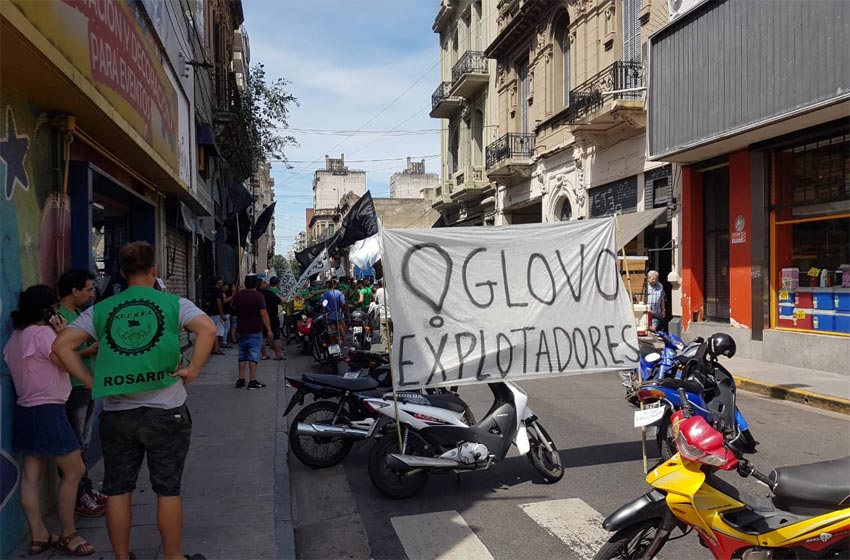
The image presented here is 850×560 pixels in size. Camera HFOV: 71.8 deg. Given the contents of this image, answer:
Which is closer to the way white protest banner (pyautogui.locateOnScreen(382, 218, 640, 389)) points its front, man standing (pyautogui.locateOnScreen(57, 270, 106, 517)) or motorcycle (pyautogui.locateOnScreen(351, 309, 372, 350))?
the man standing

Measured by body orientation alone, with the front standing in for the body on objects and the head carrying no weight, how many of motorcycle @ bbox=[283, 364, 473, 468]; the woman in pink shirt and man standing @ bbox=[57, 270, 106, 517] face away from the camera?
0

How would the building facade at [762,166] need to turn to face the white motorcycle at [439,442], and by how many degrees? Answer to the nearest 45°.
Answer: approximately 45° to its left

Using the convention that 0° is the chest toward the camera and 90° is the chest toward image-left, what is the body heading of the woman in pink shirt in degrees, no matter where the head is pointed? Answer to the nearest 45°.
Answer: approximately 270°

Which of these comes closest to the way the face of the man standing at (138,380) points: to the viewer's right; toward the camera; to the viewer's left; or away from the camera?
away from the camera

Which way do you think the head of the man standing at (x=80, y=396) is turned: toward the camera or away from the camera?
toward the camera

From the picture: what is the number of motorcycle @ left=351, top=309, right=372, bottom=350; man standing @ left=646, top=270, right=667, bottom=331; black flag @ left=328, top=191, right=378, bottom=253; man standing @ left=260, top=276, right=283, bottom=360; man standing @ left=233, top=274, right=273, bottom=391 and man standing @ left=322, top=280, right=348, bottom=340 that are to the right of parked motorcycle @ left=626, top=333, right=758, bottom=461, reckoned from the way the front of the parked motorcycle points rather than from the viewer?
0

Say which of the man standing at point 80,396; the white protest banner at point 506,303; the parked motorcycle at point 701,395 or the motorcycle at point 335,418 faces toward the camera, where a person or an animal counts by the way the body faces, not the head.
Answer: the white protest banner

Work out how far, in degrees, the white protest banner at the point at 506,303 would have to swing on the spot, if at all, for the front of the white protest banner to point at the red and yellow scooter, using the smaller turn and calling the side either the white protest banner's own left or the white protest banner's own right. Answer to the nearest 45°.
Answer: approximately 45° to the white protest banner's own left

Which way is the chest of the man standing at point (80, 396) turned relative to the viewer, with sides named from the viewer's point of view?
facing to the right of the viewer

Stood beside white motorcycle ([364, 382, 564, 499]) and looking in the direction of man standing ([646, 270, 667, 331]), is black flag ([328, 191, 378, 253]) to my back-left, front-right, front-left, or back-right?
front-left

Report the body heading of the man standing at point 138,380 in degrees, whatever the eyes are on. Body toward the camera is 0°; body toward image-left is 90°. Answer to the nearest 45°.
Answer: approximately 180°

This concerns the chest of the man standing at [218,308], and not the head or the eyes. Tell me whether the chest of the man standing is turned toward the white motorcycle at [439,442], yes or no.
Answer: no

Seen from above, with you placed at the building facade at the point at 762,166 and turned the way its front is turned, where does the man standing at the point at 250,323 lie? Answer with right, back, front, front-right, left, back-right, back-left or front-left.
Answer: front

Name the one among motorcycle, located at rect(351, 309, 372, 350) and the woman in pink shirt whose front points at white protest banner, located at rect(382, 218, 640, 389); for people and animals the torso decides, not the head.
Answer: the woman in pink shirt

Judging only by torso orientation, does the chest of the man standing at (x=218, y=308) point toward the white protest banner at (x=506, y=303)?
no

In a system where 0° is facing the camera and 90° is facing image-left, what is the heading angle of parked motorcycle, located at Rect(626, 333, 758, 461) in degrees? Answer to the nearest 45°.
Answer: approximately 225°
